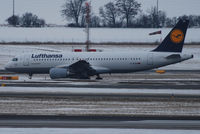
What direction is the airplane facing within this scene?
to the viewer's left
